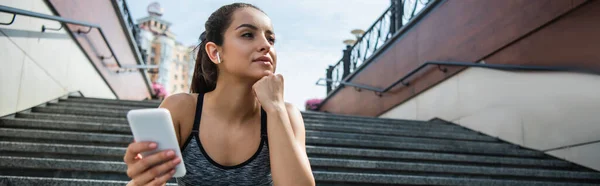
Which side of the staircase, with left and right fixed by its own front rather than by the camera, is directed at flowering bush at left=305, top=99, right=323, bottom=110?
back

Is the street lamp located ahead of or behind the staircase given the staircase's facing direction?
behind

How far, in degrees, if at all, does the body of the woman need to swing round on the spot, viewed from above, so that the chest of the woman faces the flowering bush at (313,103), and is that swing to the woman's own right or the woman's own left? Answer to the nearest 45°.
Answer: approximately 180°

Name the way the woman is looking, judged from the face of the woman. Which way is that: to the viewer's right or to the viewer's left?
to the viewer's right

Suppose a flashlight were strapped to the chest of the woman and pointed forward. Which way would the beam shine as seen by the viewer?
toward the camera
